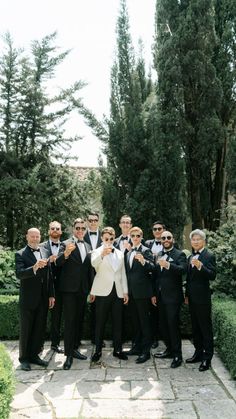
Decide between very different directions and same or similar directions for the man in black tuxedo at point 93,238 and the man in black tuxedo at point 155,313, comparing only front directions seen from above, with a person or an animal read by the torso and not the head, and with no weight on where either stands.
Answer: same or similar directions

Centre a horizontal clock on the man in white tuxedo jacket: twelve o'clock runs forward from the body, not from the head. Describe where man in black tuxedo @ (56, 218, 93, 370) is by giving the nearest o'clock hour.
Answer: The man in black tuxedo is roughly at 3 o'clock from the man in white tuxedo jacket.

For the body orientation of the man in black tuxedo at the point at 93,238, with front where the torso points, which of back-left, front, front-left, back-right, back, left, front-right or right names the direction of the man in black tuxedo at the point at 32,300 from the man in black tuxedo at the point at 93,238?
front-right

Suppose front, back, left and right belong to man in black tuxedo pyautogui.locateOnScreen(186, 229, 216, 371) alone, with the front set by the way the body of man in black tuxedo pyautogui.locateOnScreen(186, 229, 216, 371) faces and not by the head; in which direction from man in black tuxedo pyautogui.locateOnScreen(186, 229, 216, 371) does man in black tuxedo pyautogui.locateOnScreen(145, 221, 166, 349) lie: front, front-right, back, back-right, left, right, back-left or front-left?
right

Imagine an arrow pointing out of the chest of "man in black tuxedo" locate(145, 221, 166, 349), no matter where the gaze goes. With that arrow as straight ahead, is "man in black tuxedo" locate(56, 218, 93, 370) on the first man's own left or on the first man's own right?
on the first man's own right

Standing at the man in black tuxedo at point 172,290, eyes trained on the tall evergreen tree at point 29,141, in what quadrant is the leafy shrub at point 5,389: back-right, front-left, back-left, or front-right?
back-left

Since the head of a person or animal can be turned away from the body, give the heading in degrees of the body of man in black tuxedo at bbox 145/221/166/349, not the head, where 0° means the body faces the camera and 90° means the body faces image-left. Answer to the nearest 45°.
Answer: approximately 0°

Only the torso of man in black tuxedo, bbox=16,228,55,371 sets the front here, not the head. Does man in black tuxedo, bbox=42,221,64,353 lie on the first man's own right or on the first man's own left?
on the first man's own left

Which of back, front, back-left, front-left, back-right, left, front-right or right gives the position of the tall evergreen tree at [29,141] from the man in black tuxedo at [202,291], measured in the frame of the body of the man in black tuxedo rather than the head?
right

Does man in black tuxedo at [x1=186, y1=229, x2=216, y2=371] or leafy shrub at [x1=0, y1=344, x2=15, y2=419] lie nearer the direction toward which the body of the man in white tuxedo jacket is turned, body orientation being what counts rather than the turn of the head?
the leafy shrub

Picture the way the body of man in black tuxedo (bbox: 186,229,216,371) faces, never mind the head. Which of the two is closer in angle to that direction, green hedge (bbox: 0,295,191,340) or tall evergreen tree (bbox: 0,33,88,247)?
the green hedge

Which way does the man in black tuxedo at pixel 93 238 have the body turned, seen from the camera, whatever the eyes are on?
toward the camera

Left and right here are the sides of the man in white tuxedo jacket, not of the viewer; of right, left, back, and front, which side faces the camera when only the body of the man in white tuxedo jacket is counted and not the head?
front

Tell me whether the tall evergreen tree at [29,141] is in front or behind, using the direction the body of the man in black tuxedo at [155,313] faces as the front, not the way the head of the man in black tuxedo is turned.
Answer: behind

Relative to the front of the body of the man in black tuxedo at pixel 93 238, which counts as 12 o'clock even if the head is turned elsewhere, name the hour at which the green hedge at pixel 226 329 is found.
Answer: The green hedge is roughly at 10 o'clock from the man in black tuxedo.

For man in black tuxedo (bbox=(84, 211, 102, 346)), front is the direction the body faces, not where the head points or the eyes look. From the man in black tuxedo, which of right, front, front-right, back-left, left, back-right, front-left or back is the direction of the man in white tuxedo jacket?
front
